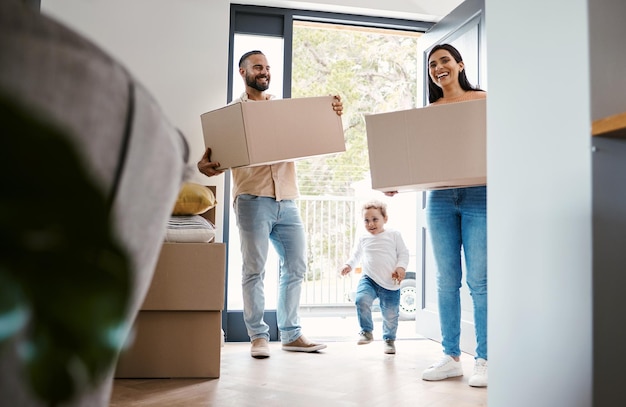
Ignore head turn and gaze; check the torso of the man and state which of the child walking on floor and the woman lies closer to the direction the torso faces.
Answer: the woman

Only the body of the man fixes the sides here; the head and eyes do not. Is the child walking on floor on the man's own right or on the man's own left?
on the man's own left

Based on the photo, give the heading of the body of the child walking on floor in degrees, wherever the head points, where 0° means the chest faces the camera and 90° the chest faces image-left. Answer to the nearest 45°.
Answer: approximately 0°

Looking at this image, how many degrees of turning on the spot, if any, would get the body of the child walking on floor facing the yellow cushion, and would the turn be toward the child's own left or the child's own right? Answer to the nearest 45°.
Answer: approximately 45° to the child's own right

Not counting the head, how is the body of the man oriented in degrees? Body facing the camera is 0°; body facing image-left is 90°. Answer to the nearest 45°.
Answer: approximately 315°

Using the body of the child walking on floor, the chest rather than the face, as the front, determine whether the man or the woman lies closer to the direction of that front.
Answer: the woman

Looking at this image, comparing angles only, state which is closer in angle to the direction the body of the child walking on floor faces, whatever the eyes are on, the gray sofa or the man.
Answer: the gray sofa
